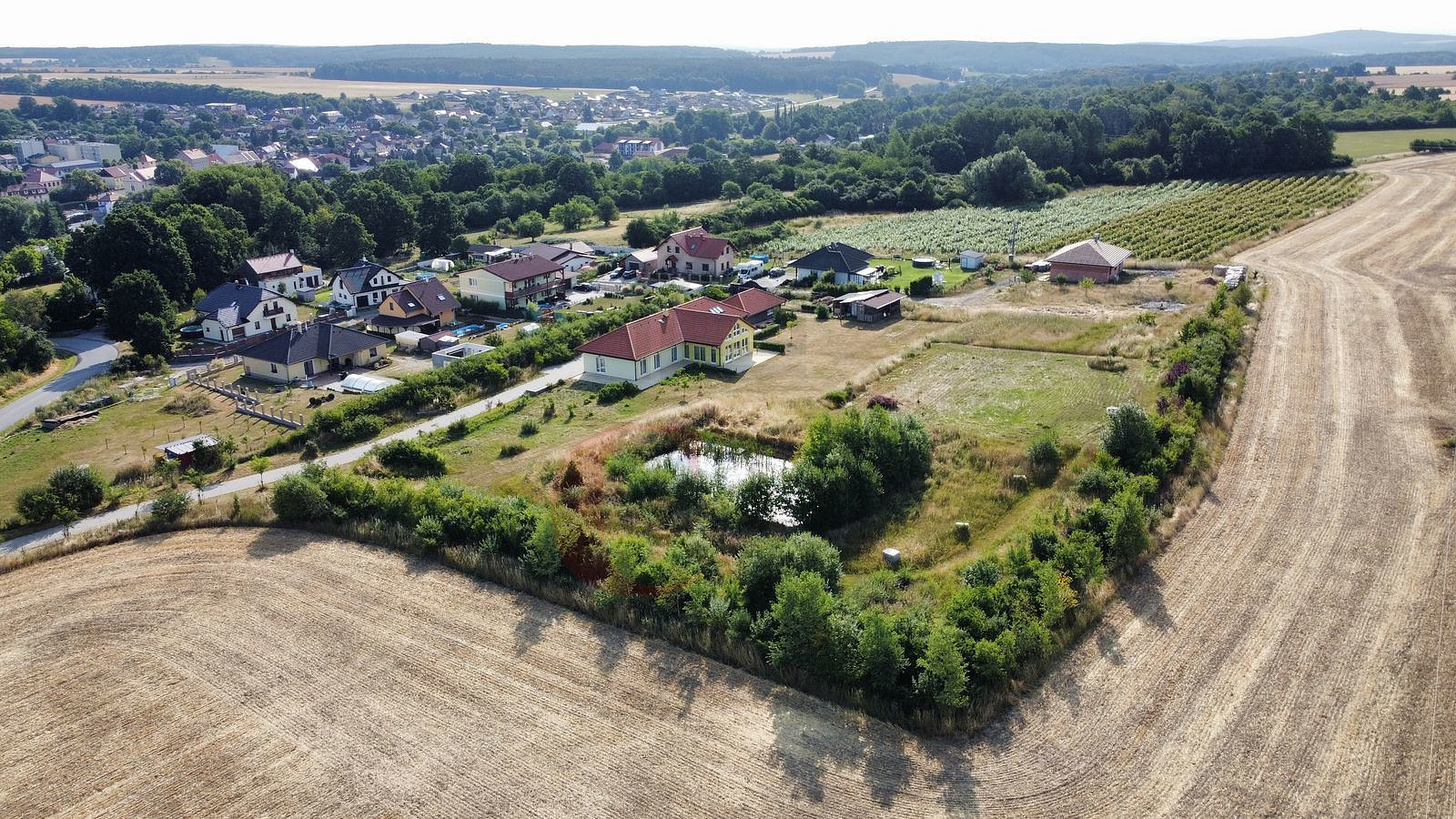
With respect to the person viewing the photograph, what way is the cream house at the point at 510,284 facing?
facing the viewer and to the right of the viewer

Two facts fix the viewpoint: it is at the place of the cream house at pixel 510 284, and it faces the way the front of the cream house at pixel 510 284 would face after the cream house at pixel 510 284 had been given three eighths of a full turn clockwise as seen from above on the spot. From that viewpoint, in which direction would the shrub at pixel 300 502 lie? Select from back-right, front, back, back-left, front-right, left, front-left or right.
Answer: left

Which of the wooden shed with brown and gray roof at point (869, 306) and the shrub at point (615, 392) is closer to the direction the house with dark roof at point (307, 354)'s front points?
the shrub

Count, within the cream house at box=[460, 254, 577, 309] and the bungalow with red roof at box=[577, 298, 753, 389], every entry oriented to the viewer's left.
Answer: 0

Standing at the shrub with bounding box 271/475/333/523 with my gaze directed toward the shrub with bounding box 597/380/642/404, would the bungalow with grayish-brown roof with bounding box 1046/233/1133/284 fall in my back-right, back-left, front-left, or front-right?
front-right

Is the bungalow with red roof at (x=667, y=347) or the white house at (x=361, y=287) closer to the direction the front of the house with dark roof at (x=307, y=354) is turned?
the bungalow with red roof

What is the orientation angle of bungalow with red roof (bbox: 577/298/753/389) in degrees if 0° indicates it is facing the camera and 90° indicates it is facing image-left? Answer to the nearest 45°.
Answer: approximately 315°

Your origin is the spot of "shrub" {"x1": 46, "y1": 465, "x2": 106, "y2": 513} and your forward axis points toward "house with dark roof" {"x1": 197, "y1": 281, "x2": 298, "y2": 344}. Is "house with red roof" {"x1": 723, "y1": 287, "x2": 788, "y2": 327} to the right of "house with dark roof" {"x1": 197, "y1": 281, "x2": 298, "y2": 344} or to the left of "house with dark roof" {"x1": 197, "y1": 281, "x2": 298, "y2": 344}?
right

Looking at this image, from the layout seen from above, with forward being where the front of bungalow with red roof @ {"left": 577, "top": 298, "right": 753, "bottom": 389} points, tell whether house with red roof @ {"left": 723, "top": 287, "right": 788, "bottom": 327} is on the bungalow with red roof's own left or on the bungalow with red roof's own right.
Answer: on the bungalow with red roof's own left

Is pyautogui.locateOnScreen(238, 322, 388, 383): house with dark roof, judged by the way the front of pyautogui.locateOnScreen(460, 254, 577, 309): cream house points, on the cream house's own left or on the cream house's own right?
on the cream house's own right

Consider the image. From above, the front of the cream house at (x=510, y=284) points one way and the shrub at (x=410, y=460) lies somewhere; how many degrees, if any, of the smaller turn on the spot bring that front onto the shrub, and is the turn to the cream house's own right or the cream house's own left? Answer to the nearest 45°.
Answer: approximately 45° to the cream house's own right
